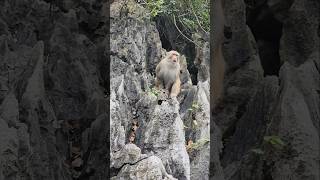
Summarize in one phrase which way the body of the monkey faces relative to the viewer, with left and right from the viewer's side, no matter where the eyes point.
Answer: facing the viewer and to the right of the viewer
